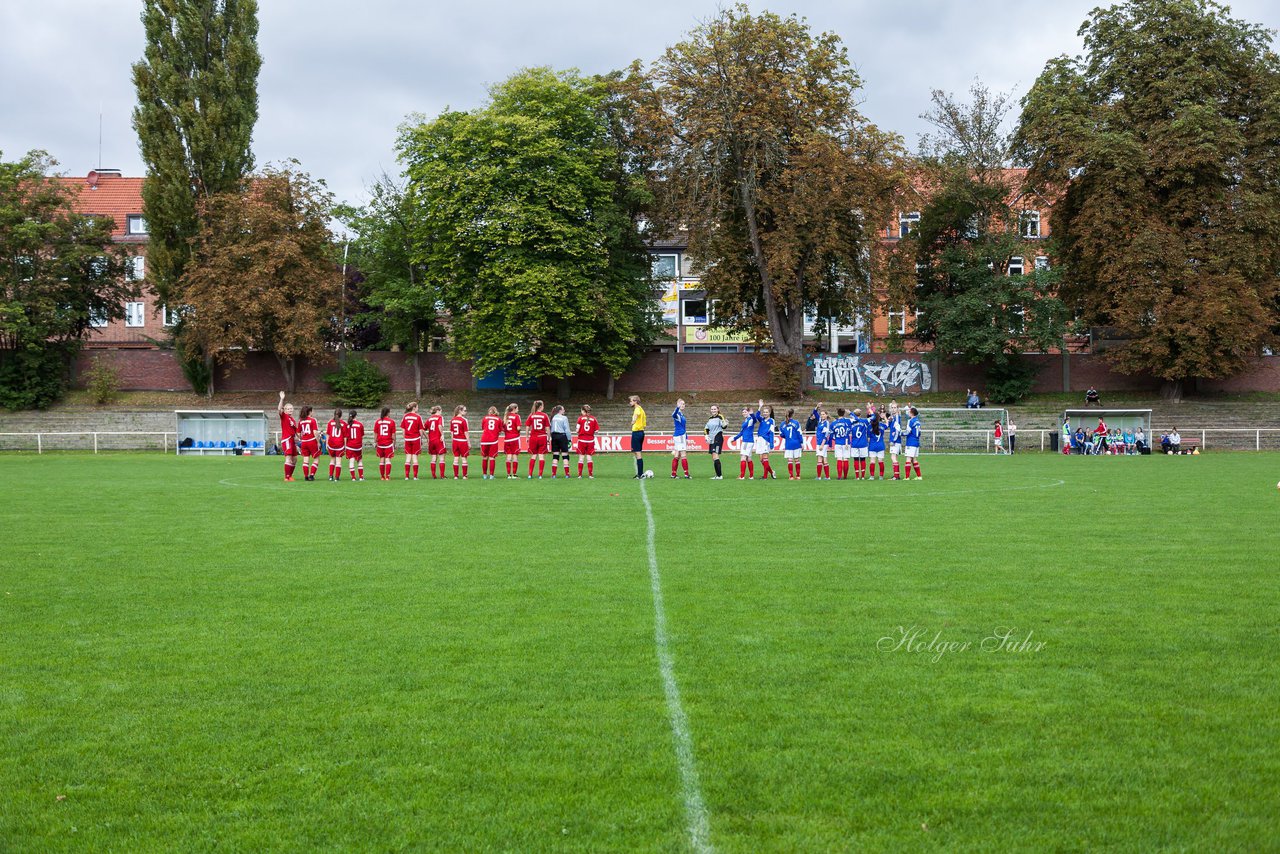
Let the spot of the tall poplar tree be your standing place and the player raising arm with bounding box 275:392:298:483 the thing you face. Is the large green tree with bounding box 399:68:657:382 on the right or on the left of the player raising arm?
left

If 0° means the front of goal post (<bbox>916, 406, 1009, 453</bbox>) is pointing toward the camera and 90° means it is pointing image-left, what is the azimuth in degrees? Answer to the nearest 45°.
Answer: approximately 0°

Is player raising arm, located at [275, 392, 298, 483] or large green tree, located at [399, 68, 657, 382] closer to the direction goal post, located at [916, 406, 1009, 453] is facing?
the player raising arm

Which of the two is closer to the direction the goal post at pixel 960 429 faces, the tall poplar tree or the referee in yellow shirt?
the referee in yellow shirt

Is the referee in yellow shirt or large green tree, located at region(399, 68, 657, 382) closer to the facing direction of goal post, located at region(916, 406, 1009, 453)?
the referee in yellow shirt

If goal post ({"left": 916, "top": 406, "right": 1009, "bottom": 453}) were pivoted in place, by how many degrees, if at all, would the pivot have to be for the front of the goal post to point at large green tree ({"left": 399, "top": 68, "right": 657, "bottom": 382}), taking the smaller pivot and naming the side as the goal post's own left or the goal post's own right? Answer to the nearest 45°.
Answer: approximately 90° to the goal post's own right

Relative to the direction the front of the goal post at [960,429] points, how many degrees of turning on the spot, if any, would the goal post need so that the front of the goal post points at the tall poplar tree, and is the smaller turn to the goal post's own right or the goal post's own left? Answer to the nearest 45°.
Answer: approximately 90° to the goal post's own right
